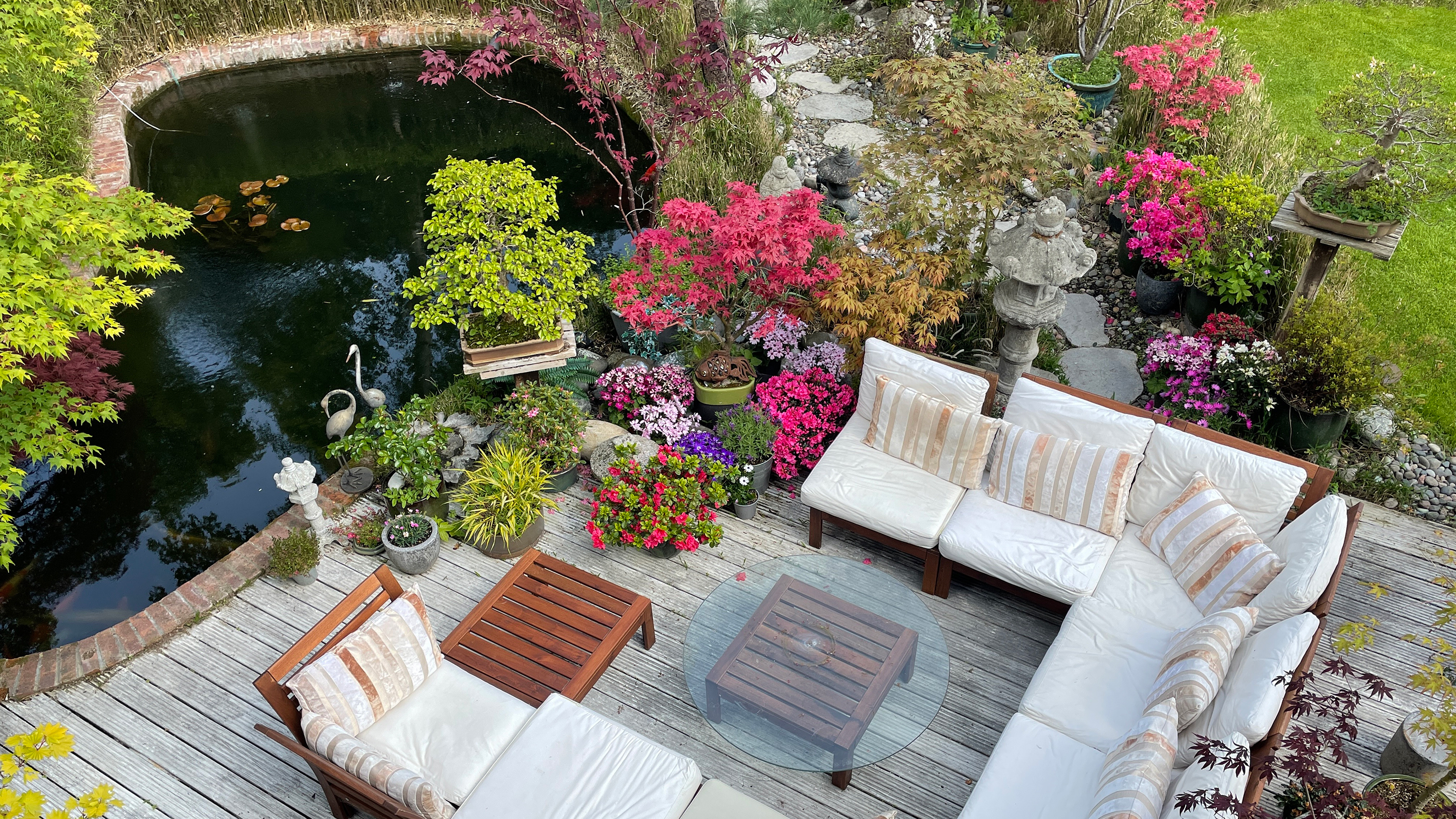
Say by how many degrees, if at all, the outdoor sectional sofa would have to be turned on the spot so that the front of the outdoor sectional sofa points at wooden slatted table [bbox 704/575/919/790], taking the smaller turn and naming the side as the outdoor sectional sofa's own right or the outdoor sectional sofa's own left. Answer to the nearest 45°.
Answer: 0° — it already faces it

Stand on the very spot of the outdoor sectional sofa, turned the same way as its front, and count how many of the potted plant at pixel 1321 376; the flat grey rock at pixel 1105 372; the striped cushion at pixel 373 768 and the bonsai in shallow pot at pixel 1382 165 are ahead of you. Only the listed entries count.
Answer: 1

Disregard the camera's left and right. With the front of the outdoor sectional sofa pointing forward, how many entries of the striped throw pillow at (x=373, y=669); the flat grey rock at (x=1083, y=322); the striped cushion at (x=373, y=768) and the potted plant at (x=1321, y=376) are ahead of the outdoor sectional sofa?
2

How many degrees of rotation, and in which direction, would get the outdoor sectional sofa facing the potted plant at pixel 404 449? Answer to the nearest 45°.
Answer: approximately 45° to its right

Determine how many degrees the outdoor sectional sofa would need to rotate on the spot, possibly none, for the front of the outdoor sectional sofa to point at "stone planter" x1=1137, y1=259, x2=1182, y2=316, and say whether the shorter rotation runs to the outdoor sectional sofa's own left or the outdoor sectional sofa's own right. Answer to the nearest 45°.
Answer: approximately 135° to the outdoor sectional sofa's own right

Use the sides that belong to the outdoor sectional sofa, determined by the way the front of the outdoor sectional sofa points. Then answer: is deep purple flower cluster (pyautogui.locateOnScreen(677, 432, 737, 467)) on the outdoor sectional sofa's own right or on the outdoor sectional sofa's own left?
on the outdoor sectional sofa's own right

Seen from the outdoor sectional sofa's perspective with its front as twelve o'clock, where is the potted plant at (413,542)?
The potted plant is roughly at 1 o'clock from the outdoor sectional sofa.

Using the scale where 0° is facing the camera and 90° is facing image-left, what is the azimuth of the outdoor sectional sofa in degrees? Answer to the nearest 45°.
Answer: approximately 45°

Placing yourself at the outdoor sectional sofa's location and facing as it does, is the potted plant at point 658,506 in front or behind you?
in front

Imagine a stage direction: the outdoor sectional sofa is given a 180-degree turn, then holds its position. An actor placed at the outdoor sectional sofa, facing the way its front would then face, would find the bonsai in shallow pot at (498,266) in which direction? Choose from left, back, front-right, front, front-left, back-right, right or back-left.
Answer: back-left

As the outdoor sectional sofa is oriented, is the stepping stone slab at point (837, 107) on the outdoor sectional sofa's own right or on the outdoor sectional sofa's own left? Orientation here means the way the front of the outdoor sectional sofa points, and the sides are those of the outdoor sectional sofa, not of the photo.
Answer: on the outdoor sectional sofa's own right

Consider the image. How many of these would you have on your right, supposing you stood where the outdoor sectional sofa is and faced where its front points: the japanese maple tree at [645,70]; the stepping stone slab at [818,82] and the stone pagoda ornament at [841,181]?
3

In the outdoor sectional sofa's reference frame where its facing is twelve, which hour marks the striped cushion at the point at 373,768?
The striped cushion is roughly at 12 o'clock from the outdoor sectional sofa.

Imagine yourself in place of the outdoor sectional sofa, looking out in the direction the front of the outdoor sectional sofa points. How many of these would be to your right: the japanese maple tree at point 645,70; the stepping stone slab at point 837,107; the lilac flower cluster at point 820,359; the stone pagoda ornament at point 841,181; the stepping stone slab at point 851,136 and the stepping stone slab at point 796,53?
6

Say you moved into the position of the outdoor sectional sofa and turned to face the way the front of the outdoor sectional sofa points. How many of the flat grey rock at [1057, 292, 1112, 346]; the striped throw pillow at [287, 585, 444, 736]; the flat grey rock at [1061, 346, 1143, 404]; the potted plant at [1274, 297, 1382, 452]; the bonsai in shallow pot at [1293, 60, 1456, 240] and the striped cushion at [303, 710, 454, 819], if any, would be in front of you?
2

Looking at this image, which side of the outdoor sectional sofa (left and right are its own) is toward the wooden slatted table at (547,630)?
front

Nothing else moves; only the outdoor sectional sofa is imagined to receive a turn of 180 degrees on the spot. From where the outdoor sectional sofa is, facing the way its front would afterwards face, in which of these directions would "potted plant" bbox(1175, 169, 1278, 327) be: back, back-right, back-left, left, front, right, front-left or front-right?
front-left

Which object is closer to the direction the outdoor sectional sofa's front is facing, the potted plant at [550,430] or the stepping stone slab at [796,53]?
the potted plant

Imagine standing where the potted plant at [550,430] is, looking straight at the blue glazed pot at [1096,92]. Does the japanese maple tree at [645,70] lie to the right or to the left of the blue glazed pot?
left

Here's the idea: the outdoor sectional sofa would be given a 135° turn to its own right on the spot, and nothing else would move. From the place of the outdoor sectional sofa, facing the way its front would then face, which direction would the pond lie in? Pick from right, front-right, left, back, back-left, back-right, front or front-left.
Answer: left
